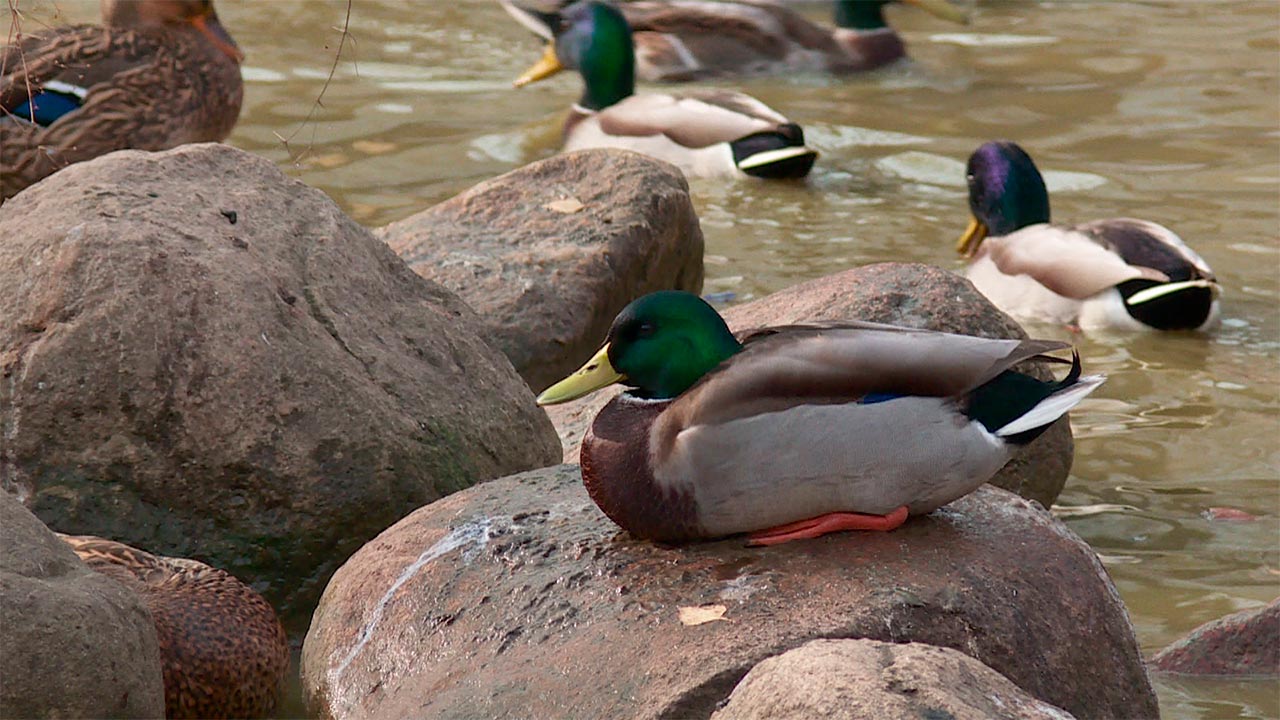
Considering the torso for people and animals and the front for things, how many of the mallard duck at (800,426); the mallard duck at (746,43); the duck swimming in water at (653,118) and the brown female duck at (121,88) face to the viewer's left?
2

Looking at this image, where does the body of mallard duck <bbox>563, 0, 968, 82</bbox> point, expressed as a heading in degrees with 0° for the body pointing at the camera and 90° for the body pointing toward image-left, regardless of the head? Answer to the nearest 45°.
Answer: approximately 270°

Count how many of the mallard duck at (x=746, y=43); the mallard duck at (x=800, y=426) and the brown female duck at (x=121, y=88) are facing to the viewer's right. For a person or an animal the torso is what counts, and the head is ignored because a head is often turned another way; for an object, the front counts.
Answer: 2

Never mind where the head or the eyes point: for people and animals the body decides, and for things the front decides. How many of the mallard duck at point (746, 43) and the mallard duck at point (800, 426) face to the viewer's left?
1

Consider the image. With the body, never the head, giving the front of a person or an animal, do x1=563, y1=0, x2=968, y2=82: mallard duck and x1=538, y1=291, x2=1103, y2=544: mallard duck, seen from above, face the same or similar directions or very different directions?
very different directions

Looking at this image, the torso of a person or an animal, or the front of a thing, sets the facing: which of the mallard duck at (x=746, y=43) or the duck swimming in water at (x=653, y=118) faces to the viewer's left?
the duck swimming in water

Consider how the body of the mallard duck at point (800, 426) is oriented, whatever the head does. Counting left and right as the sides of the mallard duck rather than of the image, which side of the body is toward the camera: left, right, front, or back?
left

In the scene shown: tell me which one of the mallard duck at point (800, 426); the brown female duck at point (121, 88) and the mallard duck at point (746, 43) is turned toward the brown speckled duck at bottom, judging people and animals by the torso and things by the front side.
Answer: the mallard duck at point (800, 426)

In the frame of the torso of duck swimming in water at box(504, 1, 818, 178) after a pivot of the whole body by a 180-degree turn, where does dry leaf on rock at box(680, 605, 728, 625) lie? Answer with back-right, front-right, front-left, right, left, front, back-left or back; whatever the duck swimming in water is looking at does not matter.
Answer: right

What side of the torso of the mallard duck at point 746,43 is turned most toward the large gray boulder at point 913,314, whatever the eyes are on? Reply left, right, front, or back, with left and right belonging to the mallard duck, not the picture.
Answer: right

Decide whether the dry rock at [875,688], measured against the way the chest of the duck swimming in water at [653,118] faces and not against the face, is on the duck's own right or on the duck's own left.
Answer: on the duck's own left

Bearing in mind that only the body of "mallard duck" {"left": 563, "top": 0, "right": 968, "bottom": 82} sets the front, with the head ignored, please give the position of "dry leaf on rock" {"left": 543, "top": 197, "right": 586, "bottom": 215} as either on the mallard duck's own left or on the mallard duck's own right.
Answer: on the mallard duck's own right

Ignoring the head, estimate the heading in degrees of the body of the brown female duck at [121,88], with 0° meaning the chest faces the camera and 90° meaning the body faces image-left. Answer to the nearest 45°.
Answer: approximately 270°

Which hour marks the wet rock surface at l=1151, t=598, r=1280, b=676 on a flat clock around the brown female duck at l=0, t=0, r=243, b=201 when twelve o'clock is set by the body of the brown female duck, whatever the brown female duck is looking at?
The wet rock surface is roughly at 2 o'clock from the brown female duck.

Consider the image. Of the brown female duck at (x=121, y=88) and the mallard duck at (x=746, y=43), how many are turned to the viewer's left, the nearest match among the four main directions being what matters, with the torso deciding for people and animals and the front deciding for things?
0

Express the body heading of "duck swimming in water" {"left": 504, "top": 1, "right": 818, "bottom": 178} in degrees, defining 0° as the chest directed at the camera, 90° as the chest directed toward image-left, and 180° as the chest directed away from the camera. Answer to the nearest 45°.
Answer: approximately 90°

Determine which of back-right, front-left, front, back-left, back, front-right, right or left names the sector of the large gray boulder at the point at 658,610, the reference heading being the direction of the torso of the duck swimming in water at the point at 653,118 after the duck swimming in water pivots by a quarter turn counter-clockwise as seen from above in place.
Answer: front
